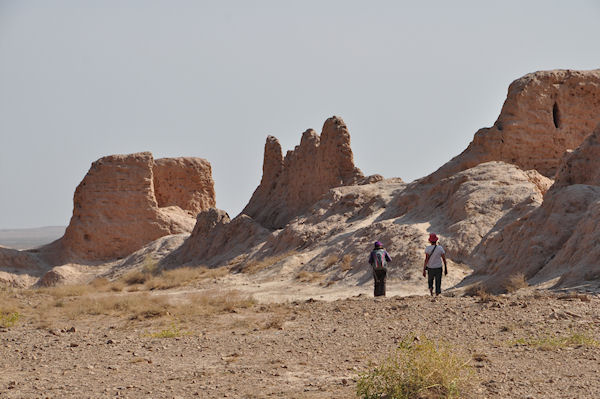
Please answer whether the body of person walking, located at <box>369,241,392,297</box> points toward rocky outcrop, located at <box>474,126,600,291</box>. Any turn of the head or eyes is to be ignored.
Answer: no

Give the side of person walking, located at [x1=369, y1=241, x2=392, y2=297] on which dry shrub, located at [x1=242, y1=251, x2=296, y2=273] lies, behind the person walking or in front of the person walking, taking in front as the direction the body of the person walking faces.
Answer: in front

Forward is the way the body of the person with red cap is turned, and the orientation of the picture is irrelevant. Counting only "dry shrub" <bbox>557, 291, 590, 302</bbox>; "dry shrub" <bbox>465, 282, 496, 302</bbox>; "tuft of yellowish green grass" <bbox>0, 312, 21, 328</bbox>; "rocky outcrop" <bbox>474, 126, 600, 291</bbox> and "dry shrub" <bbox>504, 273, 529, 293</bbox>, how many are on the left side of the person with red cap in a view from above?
1

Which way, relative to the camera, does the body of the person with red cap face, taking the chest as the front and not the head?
away from the camera

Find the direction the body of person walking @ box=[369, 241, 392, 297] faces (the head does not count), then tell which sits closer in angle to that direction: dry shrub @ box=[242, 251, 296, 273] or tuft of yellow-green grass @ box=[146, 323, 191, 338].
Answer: the dry shrub

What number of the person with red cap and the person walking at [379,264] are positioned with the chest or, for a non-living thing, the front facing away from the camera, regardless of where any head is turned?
2

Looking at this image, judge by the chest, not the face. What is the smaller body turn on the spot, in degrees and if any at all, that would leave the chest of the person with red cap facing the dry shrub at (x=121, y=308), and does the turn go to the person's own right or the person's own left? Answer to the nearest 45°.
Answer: approximately 90° to the person's own left

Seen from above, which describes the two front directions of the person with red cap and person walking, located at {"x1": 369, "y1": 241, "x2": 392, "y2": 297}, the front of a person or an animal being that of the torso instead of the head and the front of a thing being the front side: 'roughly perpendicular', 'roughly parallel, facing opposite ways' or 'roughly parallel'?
roughly parallel

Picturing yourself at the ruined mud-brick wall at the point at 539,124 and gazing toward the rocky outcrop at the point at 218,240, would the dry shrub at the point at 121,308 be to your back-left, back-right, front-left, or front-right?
front-left

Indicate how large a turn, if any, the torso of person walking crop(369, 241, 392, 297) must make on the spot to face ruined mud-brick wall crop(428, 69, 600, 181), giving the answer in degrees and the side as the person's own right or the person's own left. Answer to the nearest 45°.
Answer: approximately 45° to the person's own right

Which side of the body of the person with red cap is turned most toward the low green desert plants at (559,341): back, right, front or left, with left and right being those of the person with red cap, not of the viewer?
back

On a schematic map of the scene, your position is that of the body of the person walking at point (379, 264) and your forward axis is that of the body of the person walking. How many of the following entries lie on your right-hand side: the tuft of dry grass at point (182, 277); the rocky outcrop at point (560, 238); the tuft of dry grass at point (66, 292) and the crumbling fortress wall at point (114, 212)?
1

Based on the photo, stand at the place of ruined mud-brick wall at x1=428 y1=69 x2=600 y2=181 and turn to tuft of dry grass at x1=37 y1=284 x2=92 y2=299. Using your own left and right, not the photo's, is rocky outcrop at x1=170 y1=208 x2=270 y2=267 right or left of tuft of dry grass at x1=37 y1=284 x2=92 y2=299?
right

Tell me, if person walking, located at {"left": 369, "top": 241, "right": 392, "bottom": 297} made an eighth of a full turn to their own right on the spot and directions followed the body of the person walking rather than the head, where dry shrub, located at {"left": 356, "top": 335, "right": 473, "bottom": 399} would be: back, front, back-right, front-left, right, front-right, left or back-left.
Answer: back-right

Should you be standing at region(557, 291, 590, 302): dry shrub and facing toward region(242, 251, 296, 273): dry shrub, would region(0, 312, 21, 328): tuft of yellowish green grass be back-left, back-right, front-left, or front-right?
front-left

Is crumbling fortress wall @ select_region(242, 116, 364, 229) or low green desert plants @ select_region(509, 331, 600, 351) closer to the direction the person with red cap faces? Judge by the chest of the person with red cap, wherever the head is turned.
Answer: the crumbling fortress wall

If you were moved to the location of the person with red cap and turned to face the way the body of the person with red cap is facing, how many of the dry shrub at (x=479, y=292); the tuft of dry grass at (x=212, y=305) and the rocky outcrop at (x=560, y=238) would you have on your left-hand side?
1

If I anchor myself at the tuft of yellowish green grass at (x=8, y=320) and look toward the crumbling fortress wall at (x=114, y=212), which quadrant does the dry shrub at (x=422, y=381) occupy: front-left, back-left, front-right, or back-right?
back-right

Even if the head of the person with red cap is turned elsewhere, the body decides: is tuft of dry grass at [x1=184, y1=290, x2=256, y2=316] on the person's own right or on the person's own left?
on the person's own left

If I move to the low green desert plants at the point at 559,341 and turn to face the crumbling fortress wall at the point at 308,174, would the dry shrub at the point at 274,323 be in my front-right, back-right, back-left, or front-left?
front-left

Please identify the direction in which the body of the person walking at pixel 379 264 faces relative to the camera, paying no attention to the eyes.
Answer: away from the camera
